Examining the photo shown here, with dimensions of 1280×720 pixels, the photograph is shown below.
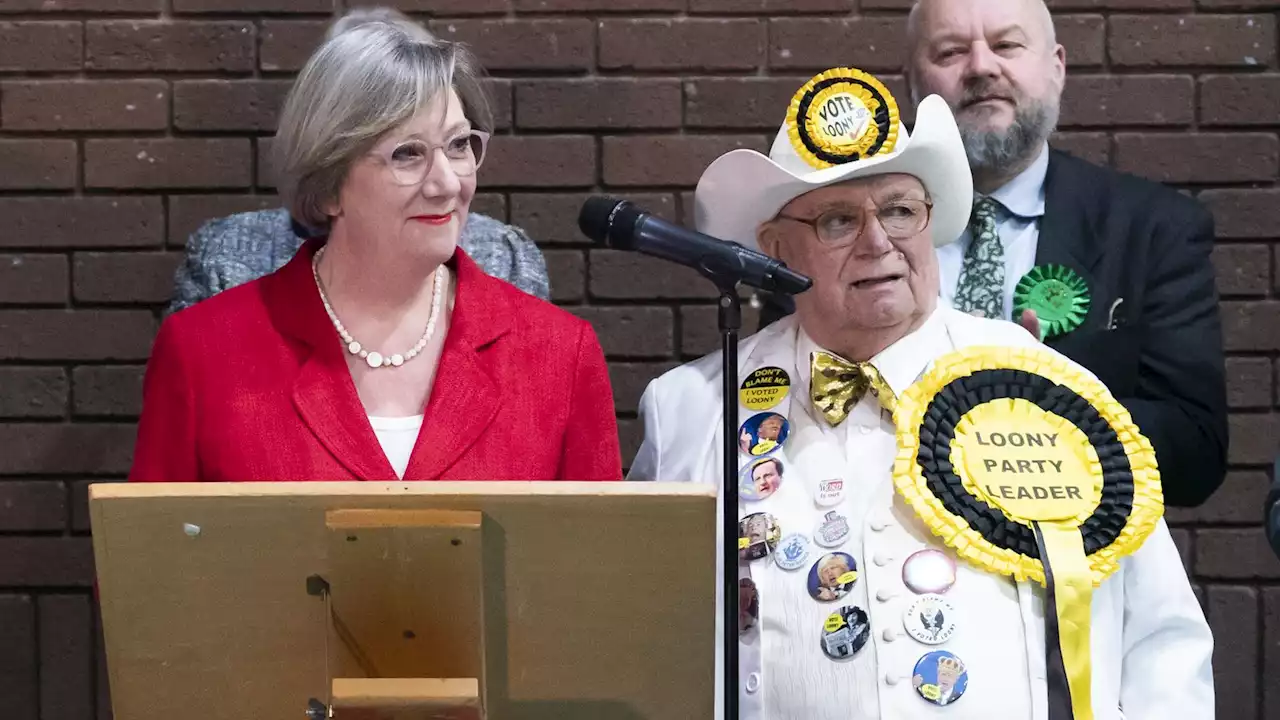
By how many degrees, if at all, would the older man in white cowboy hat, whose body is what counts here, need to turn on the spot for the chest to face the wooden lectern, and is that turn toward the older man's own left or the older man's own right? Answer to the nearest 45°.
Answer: approximately 45° to the older man's own right

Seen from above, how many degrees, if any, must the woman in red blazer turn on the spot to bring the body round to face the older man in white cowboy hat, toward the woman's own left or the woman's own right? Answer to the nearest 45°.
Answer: approximately 90° to the woman's own left

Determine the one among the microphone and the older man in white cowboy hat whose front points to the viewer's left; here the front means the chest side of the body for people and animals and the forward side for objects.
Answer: the microphone

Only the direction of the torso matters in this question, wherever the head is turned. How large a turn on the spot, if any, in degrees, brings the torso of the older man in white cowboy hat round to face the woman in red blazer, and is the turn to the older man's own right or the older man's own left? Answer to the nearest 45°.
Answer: approximately 90° to the older man's own right

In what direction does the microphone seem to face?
to the viewer's left

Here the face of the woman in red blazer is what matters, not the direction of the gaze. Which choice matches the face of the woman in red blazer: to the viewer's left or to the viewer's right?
to the viewer's right

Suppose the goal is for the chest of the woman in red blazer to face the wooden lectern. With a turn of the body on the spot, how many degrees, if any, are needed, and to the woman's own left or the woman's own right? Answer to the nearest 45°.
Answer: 0° — they already face it

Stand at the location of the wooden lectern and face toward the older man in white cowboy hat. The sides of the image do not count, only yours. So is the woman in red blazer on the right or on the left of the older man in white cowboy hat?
left

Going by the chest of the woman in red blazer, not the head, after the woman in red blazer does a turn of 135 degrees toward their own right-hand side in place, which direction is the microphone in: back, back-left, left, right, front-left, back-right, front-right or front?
back

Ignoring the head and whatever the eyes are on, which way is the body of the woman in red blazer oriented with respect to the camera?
toward the camera
